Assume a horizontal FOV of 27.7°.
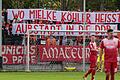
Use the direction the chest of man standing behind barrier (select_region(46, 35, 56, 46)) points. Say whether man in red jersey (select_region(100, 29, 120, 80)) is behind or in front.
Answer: in front

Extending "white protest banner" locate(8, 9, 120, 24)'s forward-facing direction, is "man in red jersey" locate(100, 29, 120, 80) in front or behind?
in front

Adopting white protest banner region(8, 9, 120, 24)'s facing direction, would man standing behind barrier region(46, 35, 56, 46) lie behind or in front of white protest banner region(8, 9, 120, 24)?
in front

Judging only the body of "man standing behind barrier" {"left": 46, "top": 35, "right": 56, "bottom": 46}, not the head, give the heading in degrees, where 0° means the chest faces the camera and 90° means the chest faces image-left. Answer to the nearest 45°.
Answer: approximately 0°

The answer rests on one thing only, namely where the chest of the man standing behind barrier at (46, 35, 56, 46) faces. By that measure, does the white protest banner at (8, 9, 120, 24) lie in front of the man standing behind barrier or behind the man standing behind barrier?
behind
